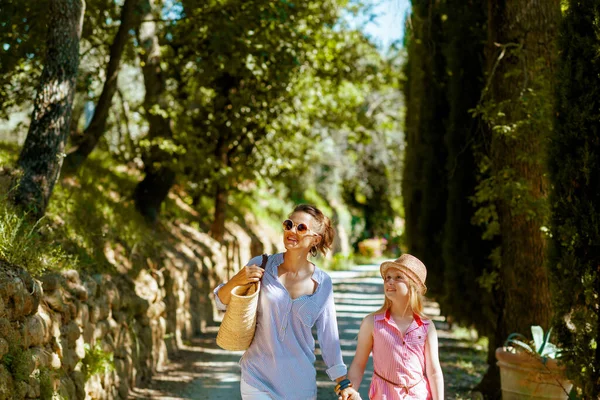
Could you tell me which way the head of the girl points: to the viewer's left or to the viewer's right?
to the viewer's left

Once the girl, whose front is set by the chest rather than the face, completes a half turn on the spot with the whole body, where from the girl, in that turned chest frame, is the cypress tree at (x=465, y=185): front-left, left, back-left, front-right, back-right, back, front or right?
front

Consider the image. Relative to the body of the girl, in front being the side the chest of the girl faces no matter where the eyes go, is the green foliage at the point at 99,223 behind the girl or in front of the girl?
behind

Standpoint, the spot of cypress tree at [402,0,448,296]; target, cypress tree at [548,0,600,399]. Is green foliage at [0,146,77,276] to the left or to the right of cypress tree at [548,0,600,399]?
right

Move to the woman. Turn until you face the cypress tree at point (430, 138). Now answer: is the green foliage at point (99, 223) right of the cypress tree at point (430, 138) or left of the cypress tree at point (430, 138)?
left

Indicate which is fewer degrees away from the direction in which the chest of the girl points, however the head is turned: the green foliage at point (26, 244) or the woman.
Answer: the woman

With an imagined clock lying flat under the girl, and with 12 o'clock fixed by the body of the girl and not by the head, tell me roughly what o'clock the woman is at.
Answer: The woman is roughly at 2 o'clock from the girl.

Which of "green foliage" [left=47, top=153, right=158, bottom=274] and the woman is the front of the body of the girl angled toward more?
the woman

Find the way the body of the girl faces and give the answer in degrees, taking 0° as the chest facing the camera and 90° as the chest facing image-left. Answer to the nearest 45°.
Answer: approximately 0°

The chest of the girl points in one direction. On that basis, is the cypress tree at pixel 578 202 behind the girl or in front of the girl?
behind

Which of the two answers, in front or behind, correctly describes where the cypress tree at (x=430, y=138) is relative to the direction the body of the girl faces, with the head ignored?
behind
